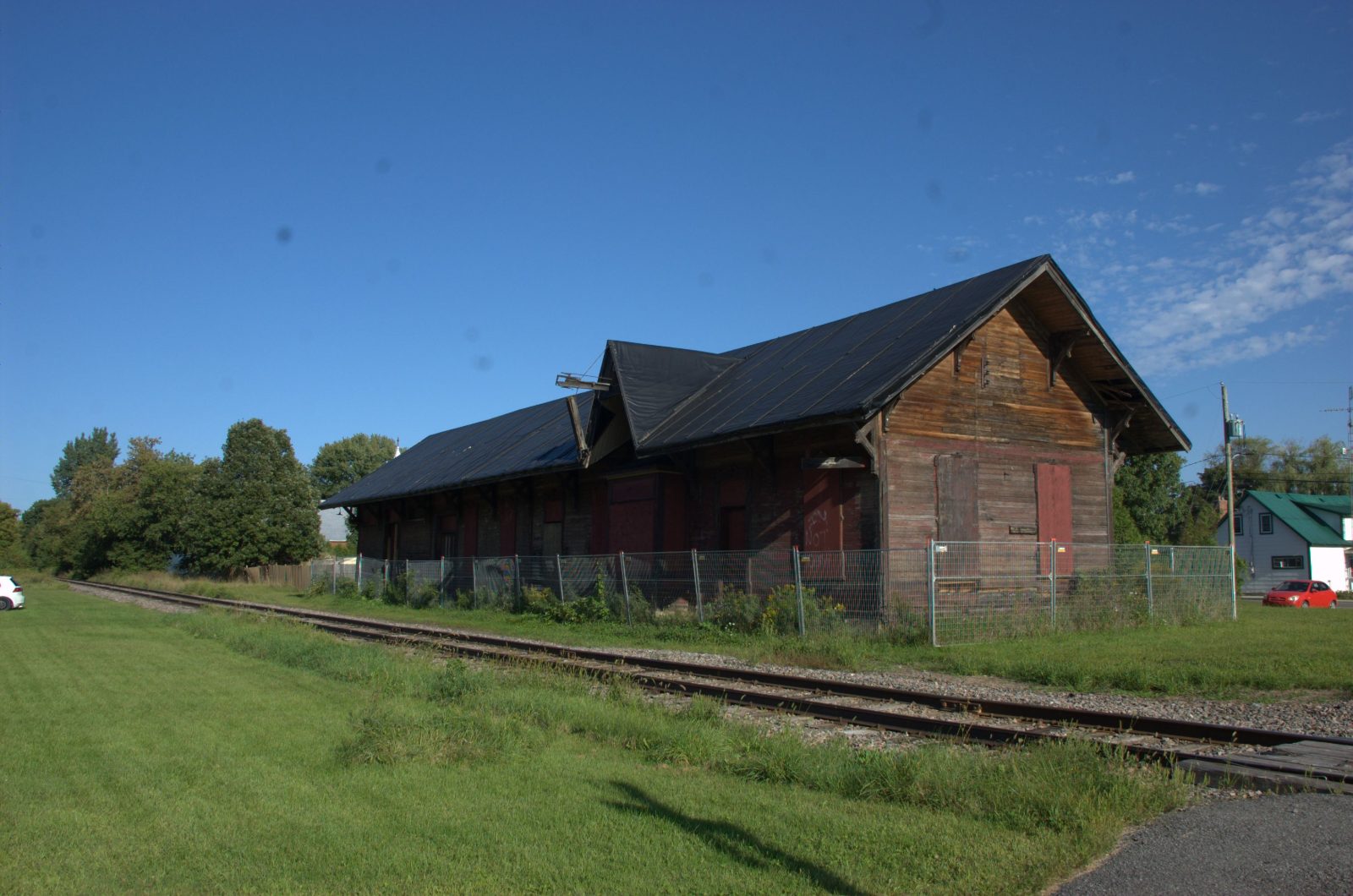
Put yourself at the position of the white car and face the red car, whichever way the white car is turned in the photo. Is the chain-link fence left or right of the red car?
right

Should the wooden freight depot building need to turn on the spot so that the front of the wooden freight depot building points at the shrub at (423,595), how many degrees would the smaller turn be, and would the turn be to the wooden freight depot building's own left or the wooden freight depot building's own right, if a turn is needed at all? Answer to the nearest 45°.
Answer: approximately 90° to the wooden freight depot building's own right

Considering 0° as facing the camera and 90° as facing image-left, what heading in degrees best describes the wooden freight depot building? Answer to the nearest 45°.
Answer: approximately 45°

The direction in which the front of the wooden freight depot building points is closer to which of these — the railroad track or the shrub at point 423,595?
the railroad track

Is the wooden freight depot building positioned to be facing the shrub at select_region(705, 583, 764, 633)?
yes

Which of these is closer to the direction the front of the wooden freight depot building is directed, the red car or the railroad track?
the railroad track

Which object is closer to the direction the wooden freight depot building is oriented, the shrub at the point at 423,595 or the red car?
the shrub

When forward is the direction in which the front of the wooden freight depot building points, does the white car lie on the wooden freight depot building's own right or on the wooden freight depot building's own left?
on the wooden freight depot building's own right
